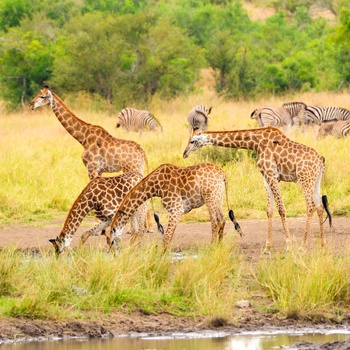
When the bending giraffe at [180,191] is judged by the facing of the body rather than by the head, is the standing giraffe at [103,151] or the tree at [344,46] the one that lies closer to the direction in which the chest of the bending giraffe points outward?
the standing giraffe

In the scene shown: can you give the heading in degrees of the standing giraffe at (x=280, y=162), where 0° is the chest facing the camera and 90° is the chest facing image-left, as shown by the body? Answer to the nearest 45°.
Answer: approximately 90°

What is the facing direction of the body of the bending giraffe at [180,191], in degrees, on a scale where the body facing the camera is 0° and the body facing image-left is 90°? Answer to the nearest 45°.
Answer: approximately 90°

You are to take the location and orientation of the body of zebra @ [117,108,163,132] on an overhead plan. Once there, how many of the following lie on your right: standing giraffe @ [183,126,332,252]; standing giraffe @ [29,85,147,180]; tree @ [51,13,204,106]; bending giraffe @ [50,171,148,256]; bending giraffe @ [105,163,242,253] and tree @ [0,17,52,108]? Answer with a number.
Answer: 4

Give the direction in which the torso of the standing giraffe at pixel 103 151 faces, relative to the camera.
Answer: to the viewer's left

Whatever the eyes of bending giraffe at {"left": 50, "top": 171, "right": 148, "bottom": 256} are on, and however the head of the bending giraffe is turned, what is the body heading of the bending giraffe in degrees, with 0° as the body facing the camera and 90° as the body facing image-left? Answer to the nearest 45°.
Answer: approximately 90°

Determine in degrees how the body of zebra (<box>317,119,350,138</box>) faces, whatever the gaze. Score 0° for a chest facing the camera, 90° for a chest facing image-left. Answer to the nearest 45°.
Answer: approximately 90°
